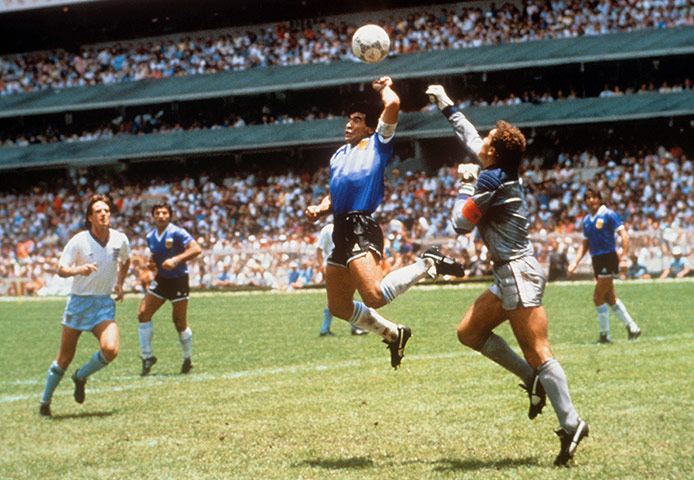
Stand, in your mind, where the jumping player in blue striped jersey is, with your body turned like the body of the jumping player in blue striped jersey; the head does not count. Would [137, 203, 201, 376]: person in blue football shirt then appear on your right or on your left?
on your right

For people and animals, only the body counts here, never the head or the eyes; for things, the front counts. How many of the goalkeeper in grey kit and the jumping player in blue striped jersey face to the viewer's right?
0

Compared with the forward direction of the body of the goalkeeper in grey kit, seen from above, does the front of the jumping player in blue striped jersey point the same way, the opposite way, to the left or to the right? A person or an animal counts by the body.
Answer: to the left

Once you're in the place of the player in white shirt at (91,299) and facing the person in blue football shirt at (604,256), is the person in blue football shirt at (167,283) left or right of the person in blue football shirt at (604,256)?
left

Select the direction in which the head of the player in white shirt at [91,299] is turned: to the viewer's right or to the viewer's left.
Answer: to the viewer's right

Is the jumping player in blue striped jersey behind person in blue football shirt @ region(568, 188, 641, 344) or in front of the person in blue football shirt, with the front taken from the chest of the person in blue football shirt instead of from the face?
in front

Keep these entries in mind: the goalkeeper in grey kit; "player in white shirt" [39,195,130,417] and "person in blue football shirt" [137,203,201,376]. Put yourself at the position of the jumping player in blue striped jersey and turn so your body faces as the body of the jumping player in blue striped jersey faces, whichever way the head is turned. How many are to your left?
1

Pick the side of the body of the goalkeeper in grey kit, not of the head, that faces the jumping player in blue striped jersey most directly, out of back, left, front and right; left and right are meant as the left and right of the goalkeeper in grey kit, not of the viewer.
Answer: front

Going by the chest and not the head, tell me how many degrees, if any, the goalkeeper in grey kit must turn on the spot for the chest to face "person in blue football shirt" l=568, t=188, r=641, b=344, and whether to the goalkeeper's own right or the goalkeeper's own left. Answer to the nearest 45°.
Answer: approximately 45° to the goalkeeper's own right

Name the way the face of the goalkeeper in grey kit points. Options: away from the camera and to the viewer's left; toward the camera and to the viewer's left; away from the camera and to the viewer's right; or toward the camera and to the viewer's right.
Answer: away from the camera and to the viewer's left

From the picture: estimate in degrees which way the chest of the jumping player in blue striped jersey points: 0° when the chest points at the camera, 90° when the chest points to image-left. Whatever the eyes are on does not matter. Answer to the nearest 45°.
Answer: approximately 45°

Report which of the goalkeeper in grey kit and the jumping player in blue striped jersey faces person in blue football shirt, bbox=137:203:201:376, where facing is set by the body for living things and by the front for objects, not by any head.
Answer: the goalkeeper in grey kit

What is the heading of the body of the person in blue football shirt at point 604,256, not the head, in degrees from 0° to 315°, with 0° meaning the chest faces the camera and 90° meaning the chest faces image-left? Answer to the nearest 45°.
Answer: approximately 45°

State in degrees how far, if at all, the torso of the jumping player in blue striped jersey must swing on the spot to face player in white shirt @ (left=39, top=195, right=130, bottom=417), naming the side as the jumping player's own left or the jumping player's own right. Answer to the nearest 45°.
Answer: approximately 90° to the jumping player's own right
